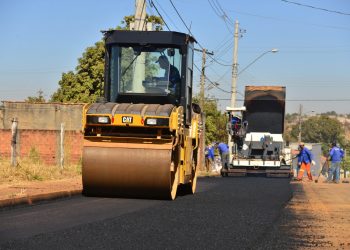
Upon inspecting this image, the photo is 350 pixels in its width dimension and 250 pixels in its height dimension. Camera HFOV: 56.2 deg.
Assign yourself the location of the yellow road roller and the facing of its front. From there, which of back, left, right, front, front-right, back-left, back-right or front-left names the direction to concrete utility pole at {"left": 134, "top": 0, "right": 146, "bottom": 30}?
back

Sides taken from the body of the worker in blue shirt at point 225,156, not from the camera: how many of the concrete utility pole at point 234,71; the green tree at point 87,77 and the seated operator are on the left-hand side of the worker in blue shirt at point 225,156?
1

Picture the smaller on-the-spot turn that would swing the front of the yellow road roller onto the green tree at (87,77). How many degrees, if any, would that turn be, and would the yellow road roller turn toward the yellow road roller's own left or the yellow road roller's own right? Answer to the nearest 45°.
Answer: approximately 180°

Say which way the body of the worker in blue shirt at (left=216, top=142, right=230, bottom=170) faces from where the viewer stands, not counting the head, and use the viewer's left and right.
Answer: facing to the left of the viewer

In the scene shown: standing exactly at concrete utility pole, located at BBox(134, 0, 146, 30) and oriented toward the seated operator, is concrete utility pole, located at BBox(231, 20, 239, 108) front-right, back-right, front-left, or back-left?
back-left

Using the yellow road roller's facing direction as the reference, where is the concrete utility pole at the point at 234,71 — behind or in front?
behind

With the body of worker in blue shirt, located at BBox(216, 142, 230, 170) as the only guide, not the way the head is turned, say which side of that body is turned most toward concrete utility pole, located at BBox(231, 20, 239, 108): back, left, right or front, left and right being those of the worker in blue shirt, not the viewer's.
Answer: right
